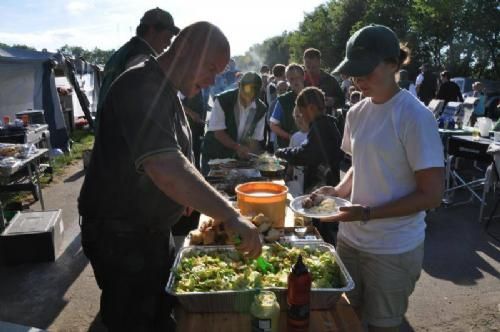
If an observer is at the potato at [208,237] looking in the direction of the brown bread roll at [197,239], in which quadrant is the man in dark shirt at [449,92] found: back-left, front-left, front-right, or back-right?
back-right

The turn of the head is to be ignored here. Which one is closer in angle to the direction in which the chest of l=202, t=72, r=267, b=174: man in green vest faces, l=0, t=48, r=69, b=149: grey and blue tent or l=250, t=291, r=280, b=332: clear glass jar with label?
the clear glass jar with label

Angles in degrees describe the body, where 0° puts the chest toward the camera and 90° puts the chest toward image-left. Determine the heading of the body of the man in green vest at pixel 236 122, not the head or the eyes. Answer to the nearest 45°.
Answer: approximately 315°

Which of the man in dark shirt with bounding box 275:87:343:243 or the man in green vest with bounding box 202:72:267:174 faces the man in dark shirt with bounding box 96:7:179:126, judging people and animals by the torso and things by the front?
the man in dark shirt with bounding box 275:87:343:243

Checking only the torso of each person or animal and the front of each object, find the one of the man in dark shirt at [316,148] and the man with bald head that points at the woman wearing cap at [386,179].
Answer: the man with bald head

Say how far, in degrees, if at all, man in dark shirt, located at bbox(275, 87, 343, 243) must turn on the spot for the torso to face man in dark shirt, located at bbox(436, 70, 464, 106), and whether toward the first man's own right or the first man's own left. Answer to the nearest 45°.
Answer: approximately 135° to the first man's own right

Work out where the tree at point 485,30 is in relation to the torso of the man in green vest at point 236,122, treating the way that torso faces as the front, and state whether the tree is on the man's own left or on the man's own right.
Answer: on the man's own left

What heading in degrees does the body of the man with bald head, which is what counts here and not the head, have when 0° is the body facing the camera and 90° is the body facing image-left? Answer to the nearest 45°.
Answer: approximately 270°

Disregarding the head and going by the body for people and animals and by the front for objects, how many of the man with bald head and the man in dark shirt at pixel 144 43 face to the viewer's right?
2

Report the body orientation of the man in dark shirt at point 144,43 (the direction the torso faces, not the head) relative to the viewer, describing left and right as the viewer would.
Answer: facing to the right of the viewer

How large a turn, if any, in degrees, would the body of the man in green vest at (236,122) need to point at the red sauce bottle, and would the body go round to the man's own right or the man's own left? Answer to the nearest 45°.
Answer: approximately 45° to the man's own right

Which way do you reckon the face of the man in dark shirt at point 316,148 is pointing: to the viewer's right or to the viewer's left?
to the viewer's left
